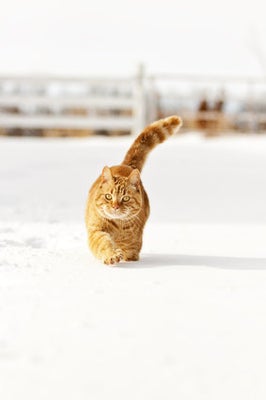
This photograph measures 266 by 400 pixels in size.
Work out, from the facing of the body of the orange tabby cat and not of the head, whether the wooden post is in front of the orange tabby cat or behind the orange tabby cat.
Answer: behind

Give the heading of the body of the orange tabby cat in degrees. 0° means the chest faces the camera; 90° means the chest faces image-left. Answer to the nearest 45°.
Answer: approximately 0°
